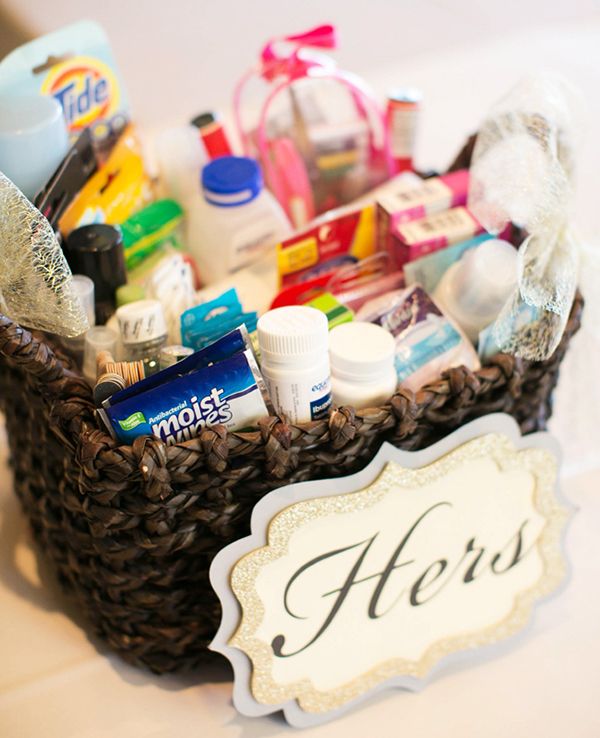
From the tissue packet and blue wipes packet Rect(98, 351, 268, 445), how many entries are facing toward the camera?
2

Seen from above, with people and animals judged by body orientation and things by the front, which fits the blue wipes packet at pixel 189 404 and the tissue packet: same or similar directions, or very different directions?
same or similar directions

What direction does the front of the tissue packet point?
toward the camera

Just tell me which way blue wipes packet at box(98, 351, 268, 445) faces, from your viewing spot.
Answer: facing the viewer
